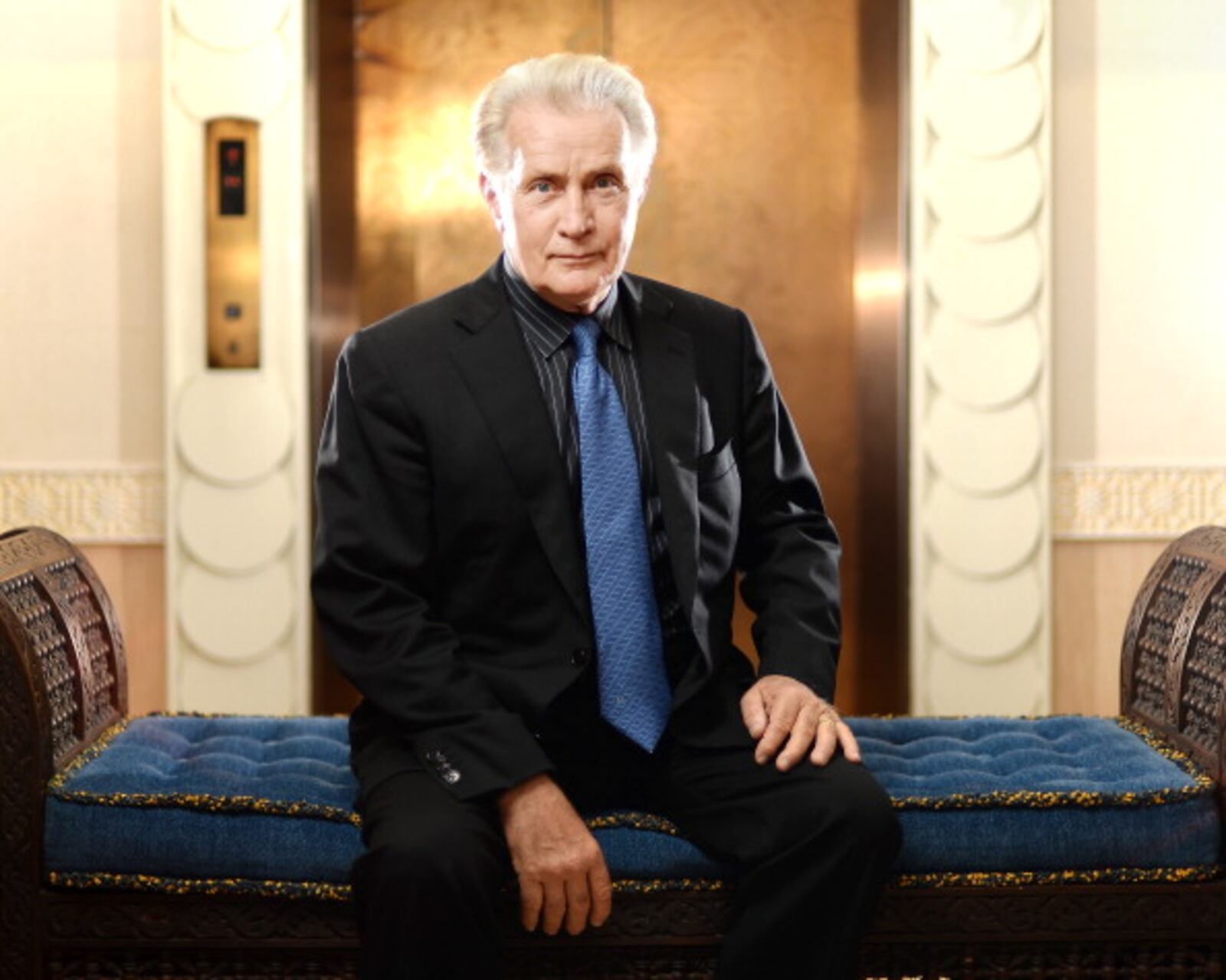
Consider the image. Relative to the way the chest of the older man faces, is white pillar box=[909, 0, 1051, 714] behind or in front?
behind

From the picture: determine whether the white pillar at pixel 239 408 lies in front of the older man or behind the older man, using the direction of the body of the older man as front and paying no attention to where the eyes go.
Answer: behind

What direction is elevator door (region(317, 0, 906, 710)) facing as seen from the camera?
toward the camera

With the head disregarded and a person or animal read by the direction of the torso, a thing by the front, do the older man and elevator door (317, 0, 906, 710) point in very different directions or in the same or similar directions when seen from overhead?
same or similar directions

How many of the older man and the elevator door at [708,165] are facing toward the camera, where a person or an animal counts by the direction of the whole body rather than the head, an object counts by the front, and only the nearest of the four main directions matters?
2

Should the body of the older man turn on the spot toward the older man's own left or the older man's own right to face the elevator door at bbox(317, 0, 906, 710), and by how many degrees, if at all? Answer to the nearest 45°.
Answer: approximately 180°

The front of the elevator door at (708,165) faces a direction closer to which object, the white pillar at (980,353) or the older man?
the older man

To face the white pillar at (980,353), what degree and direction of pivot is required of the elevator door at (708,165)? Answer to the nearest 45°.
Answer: approximately 45° to its left

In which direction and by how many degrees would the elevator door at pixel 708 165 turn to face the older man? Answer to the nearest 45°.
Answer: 0° — it already faces them

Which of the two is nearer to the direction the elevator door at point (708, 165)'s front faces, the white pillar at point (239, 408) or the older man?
the older man

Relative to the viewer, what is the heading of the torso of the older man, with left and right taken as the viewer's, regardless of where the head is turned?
facing the viewer

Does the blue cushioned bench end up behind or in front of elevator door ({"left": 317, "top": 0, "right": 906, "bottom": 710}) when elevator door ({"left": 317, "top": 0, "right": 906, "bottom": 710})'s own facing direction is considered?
in front
